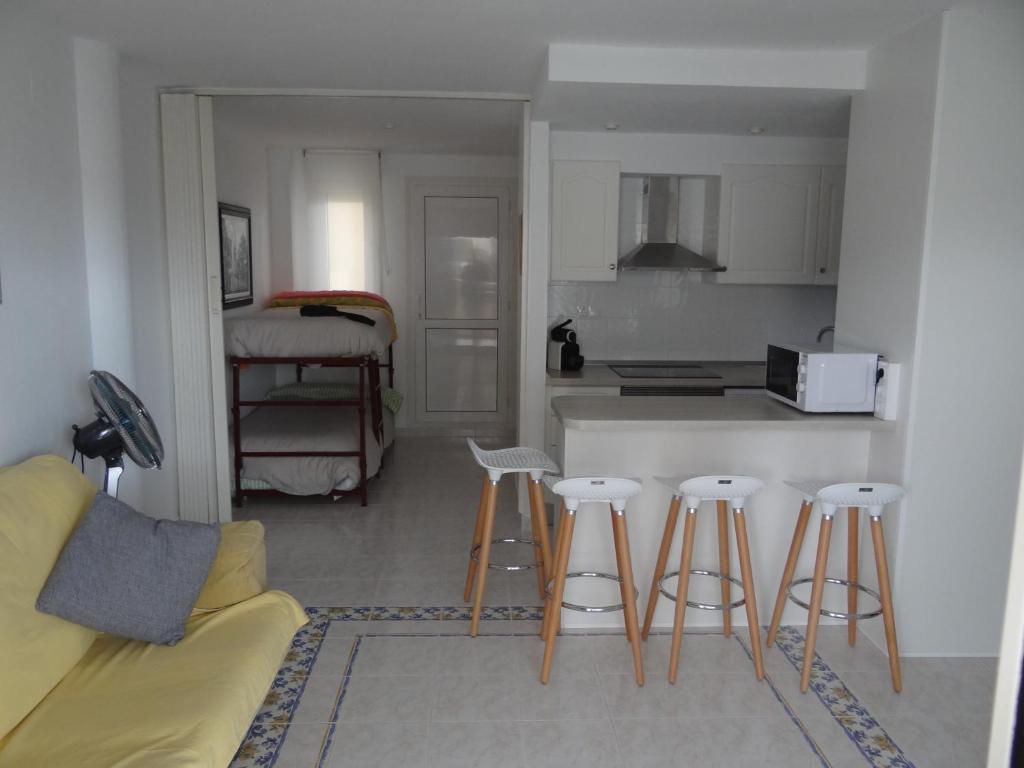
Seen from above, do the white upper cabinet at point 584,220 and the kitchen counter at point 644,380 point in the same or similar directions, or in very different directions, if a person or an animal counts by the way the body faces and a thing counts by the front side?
same or similar directions

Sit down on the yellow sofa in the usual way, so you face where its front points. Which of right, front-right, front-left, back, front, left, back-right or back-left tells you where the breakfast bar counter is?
front-left

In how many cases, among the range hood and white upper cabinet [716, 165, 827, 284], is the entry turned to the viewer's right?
0

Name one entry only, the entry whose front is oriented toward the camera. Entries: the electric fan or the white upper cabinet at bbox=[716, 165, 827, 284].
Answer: the white upper cabinet

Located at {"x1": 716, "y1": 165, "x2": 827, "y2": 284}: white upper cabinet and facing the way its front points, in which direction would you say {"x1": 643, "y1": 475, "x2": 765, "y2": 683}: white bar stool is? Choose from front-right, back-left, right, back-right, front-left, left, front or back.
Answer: front

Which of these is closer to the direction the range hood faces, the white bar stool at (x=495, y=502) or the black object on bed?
the white bar stool

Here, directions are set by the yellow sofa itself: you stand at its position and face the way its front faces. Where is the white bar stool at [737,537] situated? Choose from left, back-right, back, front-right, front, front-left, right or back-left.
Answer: front-left

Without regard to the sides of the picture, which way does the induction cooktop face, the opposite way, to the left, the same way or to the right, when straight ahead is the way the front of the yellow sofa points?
to the right

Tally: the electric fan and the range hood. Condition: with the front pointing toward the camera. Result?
1

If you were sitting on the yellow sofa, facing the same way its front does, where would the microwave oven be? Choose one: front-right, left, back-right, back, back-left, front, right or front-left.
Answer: front-left

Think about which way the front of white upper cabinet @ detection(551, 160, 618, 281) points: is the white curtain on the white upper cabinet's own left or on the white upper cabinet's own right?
on the white upper cabinet's own right

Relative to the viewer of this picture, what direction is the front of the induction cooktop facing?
facing the viewer

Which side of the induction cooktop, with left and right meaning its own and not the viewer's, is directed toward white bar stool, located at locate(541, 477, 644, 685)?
front

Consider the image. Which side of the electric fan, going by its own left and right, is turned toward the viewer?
right

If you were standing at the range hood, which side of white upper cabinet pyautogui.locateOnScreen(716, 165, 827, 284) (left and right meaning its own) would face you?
right
